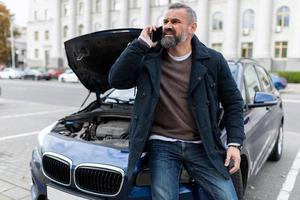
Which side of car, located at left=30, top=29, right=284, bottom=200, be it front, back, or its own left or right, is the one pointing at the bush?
back

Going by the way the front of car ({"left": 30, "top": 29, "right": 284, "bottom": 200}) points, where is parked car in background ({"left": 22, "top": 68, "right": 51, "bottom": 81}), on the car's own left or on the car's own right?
on the car's own right

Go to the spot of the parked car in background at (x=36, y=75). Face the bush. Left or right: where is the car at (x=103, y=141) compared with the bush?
right

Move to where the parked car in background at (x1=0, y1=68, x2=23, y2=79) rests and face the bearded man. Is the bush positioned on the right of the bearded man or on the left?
left

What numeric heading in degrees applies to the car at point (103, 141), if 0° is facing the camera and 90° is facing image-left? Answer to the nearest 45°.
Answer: approximately 45°

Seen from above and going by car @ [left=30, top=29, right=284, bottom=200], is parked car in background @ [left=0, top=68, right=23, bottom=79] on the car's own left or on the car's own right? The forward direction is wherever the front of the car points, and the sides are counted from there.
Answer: on the car's own right

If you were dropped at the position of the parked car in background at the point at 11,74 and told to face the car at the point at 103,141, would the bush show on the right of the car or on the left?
left
